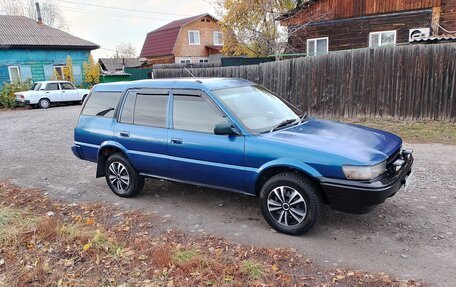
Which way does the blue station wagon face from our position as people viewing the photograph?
facing the viewer and to the right of the viewer

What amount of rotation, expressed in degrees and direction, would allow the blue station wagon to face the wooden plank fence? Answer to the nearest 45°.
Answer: approximately 90° to its left

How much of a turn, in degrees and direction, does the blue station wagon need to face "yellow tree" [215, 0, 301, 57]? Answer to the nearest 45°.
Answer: approximately 135° to its left

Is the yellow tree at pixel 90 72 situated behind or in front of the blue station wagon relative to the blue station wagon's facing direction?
behind

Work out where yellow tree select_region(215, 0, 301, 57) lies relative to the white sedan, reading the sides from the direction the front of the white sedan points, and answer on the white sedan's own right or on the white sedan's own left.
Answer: on the white sedan's own right

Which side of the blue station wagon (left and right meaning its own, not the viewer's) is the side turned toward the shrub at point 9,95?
back

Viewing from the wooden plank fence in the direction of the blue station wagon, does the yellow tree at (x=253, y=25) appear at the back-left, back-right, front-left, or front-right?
back-right
